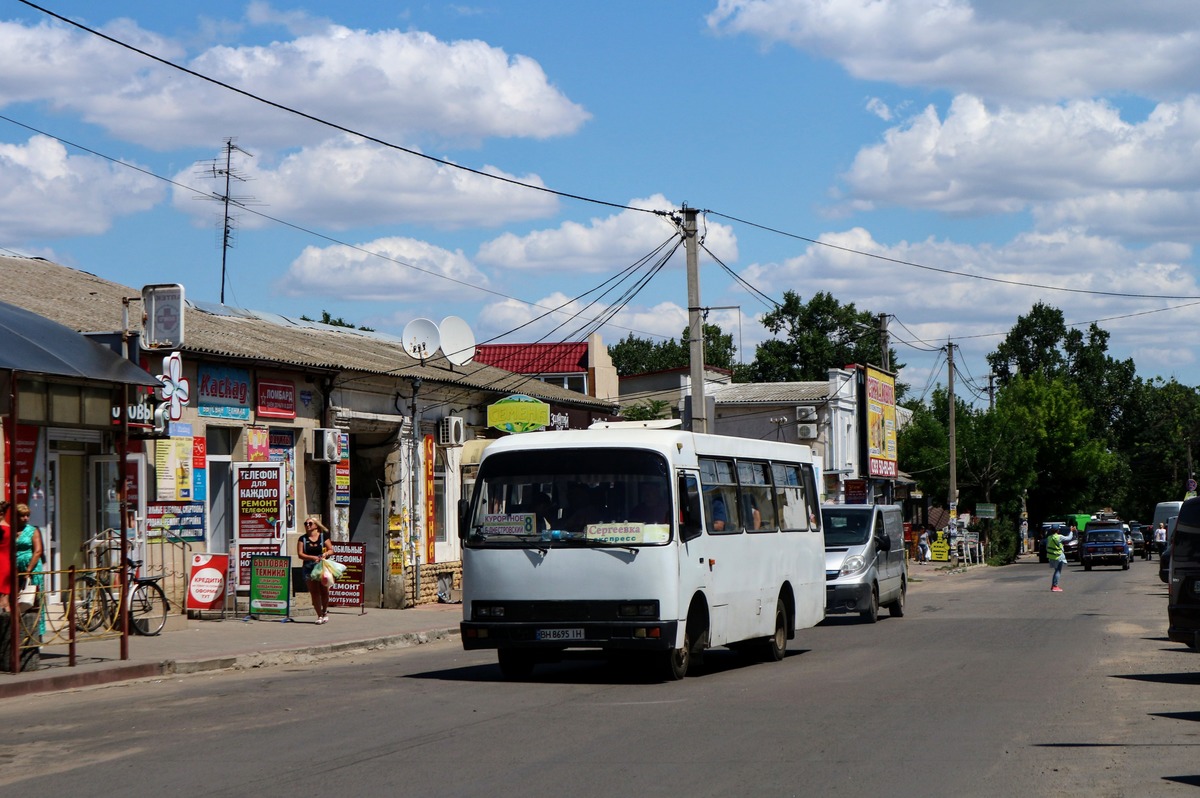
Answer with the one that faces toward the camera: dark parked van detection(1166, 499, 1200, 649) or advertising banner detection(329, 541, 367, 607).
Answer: the advertising banner

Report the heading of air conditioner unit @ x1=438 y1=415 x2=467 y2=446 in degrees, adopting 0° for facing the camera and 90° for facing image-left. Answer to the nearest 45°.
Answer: approximately 315°

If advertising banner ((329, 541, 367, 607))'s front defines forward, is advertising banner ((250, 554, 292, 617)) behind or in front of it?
in front

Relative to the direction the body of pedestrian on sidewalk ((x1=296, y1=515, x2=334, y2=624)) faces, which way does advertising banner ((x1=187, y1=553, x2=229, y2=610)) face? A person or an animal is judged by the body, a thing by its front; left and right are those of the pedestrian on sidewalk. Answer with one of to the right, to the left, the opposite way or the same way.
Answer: the same way

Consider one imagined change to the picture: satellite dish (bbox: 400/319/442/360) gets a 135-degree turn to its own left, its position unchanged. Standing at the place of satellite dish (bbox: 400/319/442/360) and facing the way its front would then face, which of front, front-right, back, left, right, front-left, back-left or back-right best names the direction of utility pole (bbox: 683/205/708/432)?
front-right

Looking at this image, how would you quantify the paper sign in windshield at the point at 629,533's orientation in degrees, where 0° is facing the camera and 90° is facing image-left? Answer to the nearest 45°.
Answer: approximately 0°

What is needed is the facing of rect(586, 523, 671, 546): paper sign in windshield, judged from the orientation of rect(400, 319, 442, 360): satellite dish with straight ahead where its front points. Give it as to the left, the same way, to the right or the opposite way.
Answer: the same way

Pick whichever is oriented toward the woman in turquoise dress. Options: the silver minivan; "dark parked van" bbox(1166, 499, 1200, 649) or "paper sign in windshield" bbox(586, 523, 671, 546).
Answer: the silver minivan

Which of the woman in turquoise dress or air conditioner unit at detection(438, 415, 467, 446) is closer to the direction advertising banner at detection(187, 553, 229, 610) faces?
the woman in turquoise dress

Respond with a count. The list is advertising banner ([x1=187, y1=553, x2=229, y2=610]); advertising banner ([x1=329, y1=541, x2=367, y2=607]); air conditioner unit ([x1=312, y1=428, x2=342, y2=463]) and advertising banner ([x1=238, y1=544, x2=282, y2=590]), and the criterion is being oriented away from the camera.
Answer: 0

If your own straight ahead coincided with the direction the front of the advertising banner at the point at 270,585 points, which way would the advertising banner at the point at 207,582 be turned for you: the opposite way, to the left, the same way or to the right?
the same way

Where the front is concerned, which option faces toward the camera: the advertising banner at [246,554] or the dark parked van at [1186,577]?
the advertising banner

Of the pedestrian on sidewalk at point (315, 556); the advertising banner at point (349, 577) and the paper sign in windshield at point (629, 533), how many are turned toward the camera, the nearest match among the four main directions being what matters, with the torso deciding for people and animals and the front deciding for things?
3

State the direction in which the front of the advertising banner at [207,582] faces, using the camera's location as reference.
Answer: facing the viewer

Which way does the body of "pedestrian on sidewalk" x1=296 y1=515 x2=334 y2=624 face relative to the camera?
toward the camera

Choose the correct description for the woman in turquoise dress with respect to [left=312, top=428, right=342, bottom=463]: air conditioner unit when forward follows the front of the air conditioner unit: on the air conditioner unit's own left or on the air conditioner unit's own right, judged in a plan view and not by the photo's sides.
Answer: on the air conditioner unit's own right
